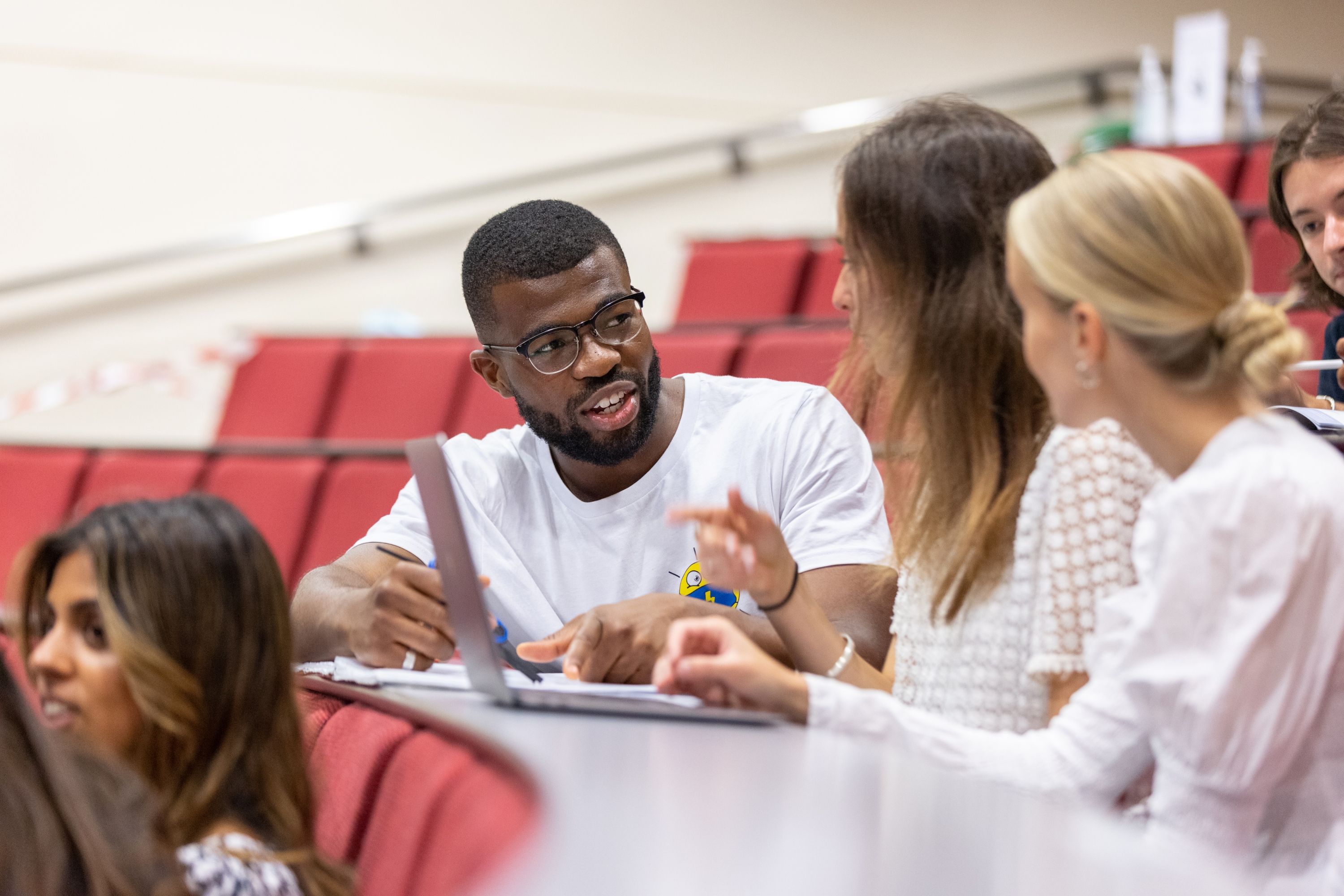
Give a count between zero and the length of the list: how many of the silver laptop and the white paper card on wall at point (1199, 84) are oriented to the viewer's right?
1

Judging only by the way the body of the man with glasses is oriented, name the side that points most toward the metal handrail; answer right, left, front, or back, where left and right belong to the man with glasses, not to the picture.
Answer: back

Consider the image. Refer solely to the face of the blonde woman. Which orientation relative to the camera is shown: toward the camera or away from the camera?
away from the camera

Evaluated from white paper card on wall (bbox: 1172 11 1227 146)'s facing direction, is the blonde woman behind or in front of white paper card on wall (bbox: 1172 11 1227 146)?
in front

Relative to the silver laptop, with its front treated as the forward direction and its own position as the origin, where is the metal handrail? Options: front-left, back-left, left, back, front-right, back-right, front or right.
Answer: left

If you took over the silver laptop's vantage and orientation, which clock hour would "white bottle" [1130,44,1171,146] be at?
The white bottle is roughly at 10 o'clock from the silver laptop.

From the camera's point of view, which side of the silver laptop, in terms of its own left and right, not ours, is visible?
right

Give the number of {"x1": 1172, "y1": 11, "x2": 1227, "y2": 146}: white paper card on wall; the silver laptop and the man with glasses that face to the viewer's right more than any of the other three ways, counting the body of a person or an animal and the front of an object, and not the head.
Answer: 1

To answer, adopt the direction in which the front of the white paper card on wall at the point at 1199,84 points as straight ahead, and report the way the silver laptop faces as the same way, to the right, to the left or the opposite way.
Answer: to the left

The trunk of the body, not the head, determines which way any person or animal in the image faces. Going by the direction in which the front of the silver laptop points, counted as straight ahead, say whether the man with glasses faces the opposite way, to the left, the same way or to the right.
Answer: to the right

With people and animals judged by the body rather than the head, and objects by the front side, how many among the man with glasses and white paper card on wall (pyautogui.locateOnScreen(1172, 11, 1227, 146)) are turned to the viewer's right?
0

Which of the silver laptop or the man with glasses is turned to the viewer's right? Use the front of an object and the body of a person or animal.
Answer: the silver laptop
